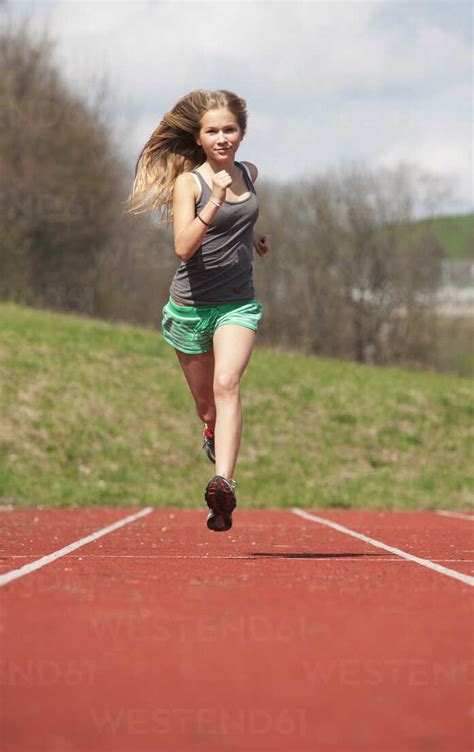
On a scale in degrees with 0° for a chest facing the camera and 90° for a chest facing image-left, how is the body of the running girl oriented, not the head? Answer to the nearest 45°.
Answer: approximately 0°

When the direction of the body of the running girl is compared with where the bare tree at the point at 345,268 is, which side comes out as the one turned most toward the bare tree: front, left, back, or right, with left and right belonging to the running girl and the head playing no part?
back
